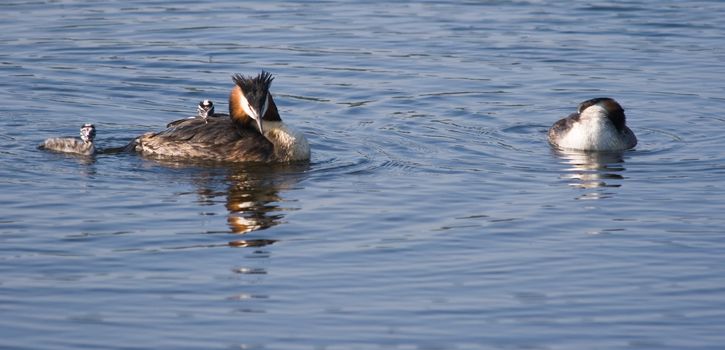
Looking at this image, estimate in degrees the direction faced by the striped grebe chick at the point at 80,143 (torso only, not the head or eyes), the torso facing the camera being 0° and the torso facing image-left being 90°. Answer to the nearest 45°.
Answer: approximately 270°

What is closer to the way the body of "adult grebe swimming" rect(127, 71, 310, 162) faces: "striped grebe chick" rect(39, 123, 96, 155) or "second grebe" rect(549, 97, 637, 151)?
the second grebe

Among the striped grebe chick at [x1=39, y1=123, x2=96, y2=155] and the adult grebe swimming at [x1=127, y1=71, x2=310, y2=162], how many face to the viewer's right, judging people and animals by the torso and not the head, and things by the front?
2

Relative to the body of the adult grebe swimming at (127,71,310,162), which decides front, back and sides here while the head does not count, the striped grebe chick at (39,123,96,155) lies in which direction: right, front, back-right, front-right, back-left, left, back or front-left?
back

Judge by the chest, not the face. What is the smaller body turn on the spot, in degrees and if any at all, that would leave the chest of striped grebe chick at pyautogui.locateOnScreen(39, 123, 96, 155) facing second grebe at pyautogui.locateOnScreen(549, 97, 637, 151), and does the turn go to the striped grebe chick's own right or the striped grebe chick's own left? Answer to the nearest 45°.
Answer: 0° — it already faces it

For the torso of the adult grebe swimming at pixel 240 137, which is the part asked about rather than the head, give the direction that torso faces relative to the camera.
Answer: to the viewer's right

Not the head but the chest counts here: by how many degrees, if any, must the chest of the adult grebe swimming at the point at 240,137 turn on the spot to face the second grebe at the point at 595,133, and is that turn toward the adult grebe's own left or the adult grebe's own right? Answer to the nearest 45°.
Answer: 0° — it already faces it

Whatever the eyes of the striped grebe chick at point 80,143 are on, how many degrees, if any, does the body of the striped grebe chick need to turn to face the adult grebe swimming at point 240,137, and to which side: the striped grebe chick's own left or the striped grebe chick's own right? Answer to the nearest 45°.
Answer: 0° — it already faces it
